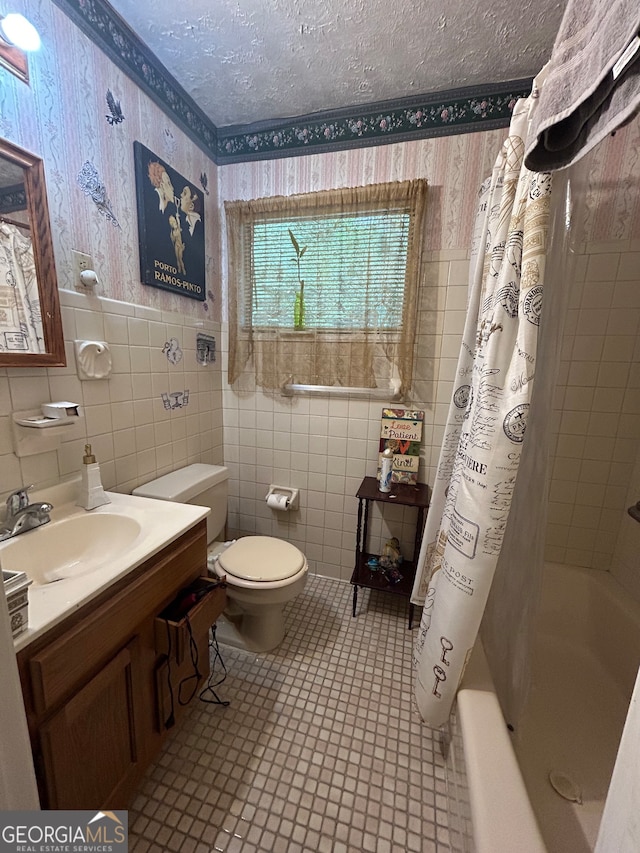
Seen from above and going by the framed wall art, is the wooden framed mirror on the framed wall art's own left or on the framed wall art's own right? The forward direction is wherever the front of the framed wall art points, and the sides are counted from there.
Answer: on the framed wall art's own right

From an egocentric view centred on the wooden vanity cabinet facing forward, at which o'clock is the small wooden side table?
The small wooden side table is roughly at 10 o'clock from the wooden vanity cabinet.

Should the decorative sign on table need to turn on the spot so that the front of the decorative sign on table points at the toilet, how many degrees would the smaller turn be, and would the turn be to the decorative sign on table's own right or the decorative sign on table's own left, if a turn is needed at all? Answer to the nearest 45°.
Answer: approximately 45° to the decorative sign on table's own right

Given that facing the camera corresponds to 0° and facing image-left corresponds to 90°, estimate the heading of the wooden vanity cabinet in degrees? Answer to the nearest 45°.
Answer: approximately 315°

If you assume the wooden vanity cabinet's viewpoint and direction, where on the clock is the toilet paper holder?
The toilet paper holder is roughly at 9 o'clock from the wooden vanity cabinet.

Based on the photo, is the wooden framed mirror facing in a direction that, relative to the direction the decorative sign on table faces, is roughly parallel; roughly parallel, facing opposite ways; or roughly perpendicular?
roughly perpendicular

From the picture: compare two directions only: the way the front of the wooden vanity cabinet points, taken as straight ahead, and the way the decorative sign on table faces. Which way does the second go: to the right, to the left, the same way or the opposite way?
to the right
